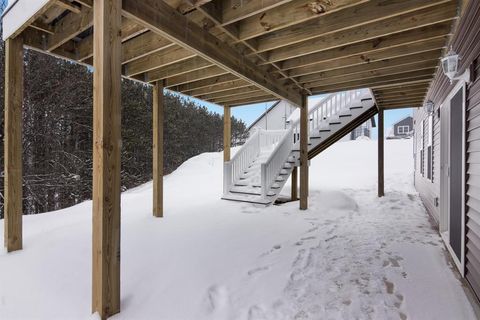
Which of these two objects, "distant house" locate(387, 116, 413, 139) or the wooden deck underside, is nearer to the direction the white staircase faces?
the wooden deck underside

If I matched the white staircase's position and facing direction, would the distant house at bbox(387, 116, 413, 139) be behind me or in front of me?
behind

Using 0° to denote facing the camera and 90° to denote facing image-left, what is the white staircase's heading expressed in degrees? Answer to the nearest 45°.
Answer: approximately 45°
